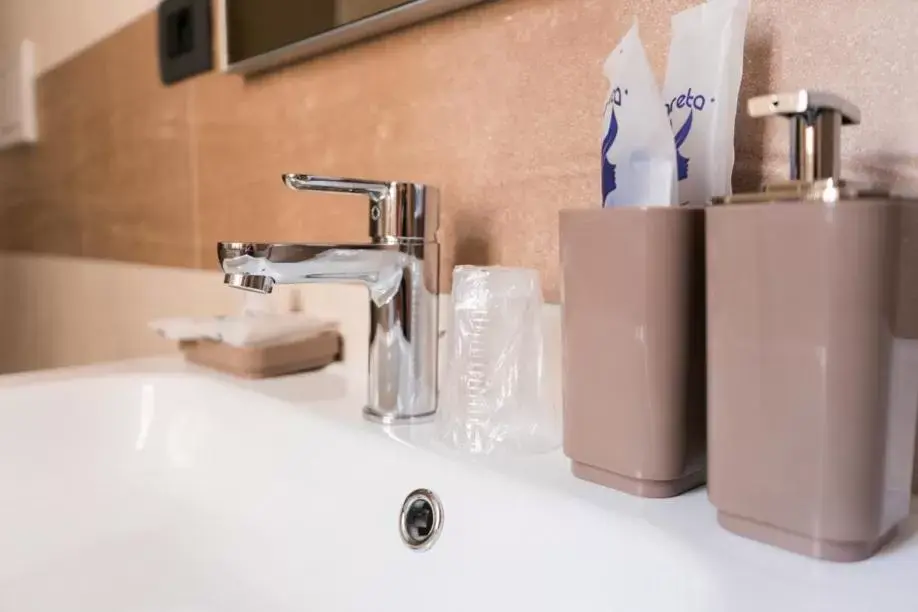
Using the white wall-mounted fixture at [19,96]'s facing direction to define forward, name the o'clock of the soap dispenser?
The soap dispenser is roughly at 10 o'clock from the white wall-mounted fixture.

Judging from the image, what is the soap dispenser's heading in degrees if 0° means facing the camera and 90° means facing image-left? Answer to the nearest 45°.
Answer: approximately 45°

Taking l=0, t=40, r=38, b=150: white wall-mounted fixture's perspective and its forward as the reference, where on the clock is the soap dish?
The soap dish is roughly at 10 o'clock from the white wall-mounted fixture.

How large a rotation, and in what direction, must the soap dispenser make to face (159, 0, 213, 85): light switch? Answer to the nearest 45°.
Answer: approximately 90° to its right

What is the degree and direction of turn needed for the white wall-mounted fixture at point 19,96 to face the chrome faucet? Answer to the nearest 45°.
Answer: approximately 45° to its left

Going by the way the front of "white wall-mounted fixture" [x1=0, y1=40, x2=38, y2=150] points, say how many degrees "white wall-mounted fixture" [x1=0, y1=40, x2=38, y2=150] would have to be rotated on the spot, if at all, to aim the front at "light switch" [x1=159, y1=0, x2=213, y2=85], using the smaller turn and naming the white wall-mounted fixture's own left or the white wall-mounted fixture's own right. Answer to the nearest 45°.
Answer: approximately 45° to the white wall-mounted fixture's own left

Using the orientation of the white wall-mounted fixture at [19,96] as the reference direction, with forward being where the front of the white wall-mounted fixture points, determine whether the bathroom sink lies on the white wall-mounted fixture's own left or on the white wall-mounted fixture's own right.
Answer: on the white wall-mounted fixture's own left
